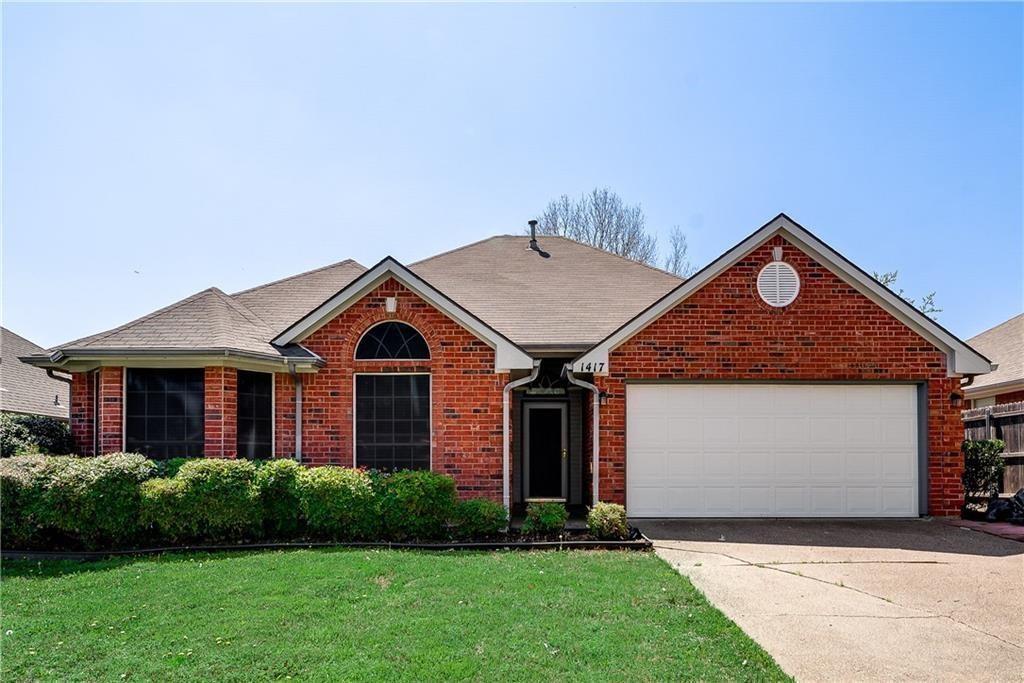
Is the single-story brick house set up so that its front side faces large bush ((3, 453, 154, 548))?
no

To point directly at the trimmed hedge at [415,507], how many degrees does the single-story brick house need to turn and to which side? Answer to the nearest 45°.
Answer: approximately 45° to its right

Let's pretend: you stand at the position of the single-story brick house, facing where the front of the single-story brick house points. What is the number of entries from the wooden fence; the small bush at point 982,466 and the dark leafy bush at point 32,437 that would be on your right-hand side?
1

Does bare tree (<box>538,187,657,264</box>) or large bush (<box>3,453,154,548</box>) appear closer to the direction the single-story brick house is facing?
the large bush

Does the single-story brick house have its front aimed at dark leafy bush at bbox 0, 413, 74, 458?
no

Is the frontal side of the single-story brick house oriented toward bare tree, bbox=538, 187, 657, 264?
no

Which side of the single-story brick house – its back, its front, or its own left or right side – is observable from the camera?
front

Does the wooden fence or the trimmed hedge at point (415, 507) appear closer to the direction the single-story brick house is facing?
the trimmed hedge
